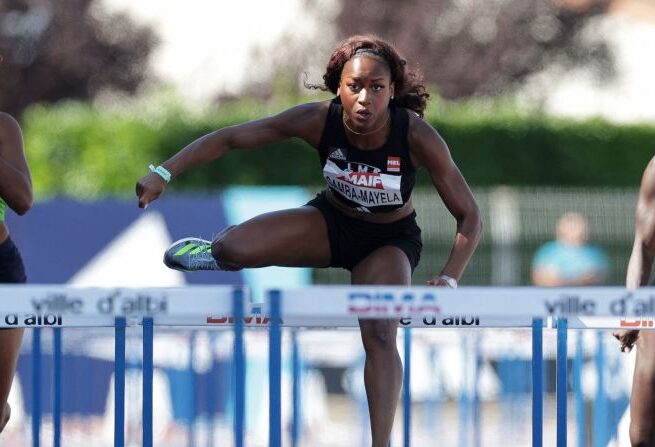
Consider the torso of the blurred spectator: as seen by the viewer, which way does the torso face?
toward the camera

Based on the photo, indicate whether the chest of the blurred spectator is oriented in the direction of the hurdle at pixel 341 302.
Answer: yes

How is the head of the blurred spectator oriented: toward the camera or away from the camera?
toward the camera

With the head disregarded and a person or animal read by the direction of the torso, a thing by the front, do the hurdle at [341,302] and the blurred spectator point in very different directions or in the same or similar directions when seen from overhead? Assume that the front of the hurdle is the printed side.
same or similar directions

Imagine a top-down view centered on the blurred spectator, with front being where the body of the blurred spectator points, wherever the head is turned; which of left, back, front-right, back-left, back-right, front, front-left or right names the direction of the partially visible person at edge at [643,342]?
front

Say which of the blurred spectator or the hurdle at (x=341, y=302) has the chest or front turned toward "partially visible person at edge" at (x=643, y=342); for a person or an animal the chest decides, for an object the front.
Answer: the blurred spectator

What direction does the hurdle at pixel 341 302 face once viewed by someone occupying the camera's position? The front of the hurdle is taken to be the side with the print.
facing the viewer

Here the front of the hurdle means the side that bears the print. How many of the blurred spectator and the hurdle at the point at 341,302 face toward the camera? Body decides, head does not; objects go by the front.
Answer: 2
